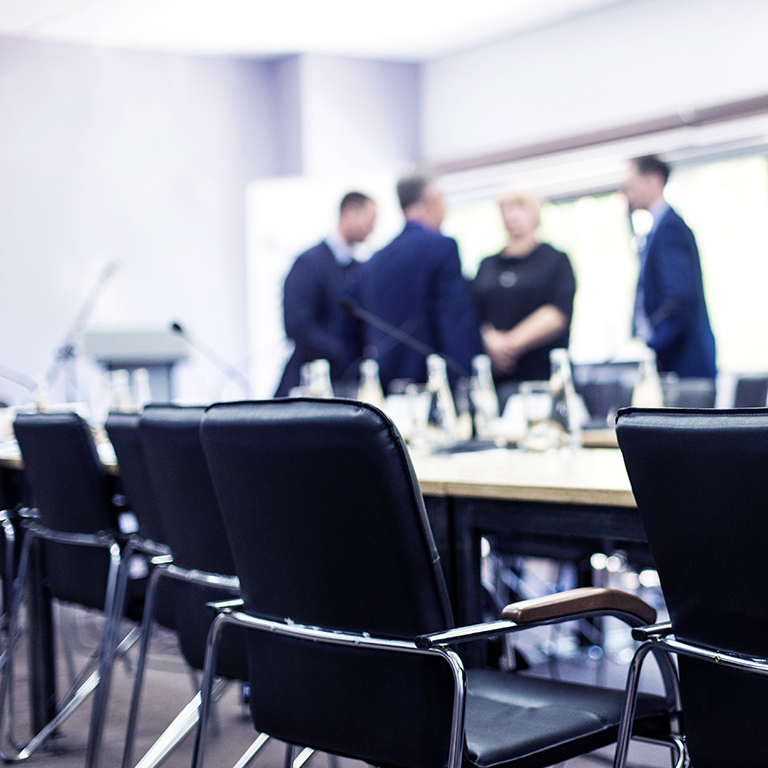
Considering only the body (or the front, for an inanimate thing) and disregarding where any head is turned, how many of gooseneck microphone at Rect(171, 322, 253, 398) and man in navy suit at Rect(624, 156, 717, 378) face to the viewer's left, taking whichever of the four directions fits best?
2

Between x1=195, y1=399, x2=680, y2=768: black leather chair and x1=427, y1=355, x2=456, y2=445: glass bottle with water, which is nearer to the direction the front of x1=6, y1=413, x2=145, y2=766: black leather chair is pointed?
the glass bottle with water

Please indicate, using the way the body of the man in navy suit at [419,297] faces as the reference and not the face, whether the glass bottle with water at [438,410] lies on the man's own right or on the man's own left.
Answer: on the man's own right

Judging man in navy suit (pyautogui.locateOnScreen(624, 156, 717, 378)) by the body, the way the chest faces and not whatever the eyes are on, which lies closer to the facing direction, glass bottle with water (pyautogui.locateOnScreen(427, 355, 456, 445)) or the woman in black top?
the woman in black top

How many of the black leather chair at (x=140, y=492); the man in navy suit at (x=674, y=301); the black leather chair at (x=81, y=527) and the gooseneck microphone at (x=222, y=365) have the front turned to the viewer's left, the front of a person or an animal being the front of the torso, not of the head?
2

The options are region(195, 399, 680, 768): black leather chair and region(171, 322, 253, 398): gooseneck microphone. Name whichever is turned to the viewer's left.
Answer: the gooseneck microphone

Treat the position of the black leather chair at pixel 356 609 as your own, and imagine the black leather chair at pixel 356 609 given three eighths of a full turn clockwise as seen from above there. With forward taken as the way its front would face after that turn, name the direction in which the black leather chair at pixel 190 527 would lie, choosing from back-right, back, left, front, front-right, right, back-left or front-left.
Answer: back-right

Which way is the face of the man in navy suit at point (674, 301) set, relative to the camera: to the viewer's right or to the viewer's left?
to the viewer's left

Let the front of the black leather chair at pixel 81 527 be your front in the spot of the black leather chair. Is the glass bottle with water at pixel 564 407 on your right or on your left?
on your right

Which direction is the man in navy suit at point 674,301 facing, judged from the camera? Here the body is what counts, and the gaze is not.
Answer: to the viewer's left

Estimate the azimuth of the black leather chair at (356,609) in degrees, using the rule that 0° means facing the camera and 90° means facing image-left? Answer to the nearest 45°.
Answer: approximately 225°

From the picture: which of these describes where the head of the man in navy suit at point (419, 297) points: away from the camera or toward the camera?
away from the camera

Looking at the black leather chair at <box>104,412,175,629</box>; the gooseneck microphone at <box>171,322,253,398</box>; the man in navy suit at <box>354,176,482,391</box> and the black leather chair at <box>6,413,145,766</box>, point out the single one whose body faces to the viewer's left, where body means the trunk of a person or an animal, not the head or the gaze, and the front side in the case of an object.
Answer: the gooseneck microphone

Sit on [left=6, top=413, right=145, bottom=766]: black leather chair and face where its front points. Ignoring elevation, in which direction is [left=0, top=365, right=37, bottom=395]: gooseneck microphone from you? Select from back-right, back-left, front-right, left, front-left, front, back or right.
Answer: front-left

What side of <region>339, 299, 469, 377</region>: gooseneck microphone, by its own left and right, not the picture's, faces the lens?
left

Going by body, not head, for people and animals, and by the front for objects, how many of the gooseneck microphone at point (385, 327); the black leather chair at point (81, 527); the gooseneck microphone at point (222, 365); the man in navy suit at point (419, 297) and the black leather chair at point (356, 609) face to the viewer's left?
2
